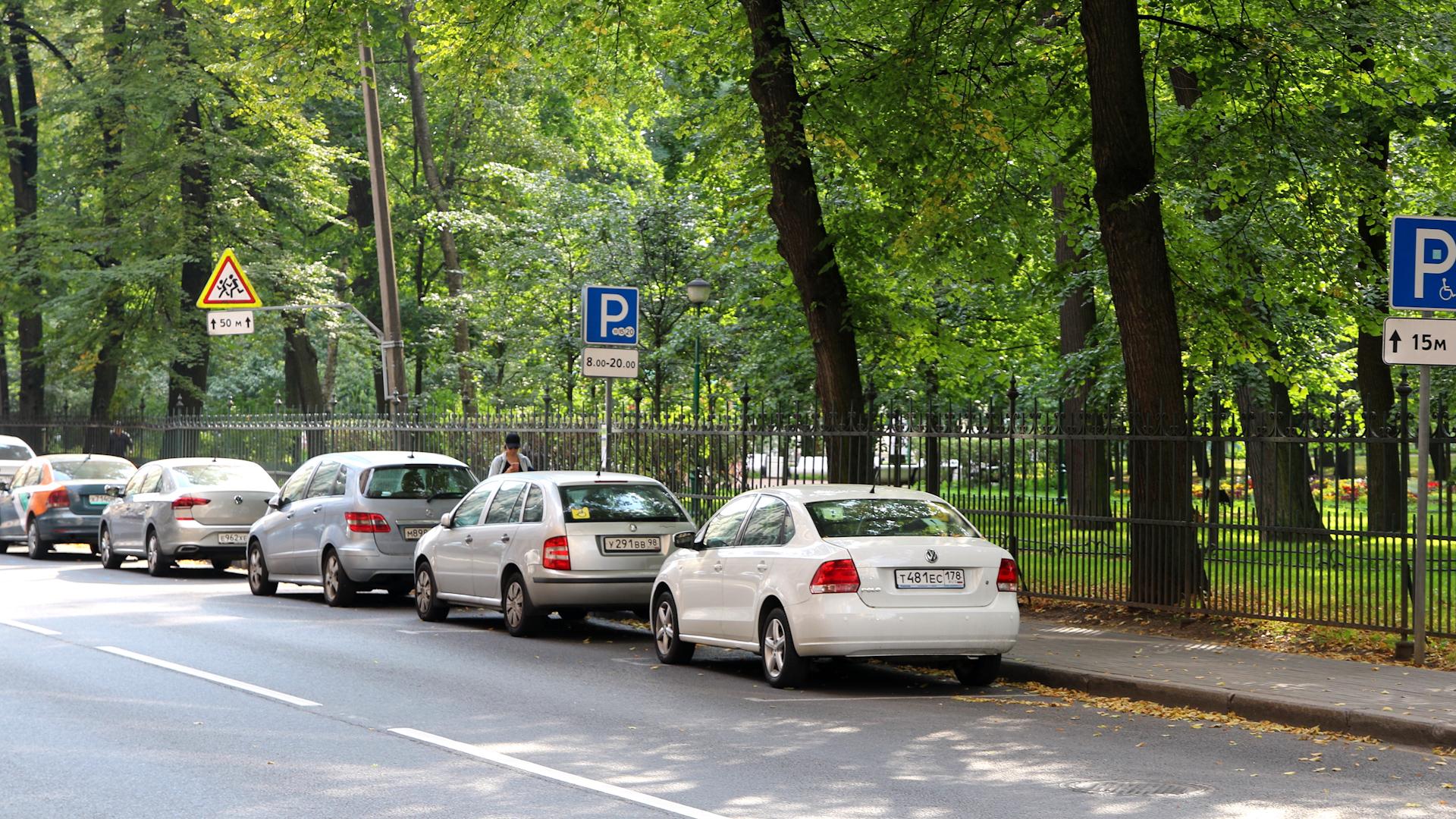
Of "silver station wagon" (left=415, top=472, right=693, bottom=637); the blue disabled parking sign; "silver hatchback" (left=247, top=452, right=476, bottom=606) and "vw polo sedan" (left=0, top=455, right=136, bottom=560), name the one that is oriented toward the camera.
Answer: the blue disabled parking sign

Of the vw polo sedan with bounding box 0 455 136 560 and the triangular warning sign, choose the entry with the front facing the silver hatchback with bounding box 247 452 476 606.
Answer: the triangular warning sign

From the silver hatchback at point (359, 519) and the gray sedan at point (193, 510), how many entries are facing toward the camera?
0

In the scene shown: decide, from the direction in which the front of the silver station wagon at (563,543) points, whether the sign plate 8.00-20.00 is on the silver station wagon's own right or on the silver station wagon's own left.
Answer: on the silver station wagon's own right

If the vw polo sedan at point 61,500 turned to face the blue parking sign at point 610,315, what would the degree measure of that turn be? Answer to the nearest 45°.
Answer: approximately 180°

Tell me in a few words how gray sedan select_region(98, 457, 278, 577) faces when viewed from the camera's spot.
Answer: facing away from the viewer and to the left of the viewer

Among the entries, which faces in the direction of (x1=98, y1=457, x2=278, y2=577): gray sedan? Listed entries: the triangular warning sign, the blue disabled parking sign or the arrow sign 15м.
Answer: the triangular warning sign

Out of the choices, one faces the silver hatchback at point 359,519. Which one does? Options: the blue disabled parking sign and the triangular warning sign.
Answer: the triangular warning sign

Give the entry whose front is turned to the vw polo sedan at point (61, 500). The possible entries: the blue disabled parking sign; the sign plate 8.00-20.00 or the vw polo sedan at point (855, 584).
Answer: the vw polo sedan at point (855, 584)

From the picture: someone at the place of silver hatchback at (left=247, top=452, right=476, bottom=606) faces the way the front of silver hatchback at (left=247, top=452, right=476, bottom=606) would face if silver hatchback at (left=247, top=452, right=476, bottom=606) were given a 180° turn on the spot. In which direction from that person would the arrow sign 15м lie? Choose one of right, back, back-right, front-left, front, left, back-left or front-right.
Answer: front

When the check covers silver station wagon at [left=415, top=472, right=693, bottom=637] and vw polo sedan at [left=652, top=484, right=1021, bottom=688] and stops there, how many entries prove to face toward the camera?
0

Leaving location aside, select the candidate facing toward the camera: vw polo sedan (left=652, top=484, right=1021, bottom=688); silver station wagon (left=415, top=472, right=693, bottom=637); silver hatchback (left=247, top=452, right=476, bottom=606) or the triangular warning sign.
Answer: the triangular warning sign

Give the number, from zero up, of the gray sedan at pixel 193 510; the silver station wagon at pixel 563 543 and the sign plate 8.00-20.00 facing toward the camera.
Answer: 1

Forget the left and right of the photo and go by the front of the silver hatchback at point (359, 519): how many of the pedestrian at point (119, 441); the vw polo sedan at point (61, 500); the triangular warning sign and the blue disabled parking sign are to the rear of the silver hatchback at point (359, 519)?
1

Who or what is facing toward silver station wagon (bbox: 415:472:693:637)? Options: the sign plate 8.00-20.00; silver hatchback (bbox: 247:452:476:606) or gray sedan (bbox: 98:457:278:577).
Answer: the sign plate 8.00-20.00

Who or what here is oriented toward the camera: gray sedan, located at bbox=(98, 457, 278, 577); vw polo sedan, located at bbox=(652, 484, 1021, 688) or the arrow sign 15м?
the arrow sign 15м
